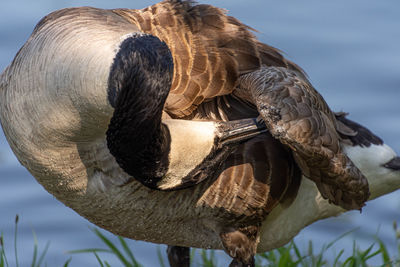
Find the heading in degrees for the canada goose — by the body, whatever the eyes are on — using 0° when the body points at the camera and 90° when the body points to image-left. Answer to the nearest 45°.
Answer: approximately 90°
